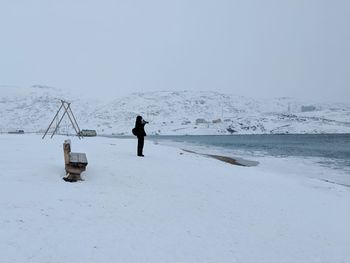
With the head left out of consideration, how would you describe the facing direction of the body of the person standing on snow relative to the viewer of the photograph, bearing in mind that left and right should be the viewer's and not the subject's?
facing to the right of the viewer

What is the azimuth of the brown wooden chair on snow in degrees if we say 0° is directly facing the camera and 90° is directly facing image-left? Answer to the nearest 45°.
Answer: approximately 270°

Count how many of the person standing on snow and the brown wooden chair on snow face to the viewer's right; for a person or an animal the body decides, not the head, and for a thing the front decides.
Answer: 2

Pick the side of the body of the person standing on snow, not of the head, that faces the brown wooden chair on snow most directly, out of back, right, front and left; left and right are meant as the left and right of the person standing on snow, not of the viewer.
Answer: right

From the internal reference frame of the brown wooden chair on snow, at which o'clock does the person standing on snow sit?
The person standing on snow is roughly at 10 o'clock from the brown wooden chair on snow.
